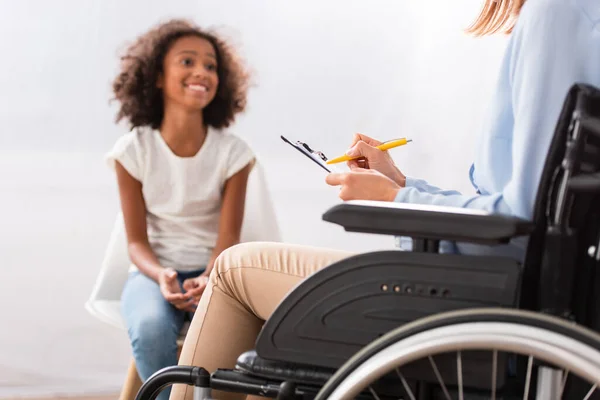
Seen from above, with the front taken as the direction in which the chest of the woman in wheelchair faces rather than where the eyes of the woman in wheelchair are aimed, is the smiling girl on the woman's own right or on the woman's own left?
on the woman's own right

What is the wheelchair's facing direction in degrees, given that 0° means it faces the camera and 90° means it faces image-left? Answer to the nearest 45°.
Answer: approximately 90°

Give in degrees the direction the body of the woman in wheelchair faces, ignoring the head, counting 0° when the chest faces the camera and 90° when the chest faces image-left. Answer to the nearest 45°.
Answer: approximately 90°

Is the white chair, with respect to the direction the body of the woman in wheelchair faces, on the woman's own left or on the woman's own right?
on the woman's own right

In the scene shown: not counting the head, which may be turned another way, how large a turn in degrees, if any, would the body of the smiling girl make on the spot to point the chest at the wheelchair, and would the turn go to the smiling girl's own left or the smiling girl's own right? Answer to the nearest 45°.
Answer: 0° — they already face it

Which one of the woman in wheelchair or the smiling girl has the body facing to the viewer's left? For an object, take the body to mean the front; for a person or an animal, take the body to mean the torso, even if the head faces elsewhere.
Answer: the woman in wheelchair

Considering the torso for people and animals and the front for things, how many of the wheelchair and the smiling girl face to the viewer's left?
1

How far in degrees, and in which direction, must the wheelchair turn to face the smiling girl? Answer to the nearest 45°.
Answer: approximately 45° to its right
